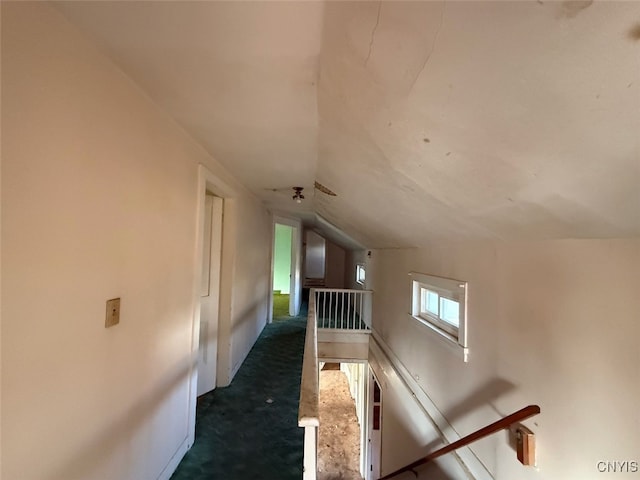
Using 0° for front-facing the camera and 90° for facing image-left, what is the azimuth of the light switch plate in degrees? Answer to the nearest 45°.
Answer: approximately 315°

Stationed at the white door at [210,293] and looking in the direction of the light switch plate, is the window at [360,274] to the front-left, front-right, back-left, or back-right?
back-left

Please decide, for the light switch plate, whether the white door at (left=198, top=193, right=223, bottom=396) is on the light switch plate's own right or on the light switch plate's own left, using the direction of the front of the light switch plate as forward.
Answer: on the light switch plate's own left

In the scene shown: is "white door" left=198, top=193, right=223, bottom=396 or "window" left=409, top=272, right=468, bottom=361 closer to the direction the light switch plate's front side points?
the window

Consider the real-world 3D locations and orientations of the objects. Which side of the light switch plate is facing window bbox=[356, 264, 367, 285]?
left

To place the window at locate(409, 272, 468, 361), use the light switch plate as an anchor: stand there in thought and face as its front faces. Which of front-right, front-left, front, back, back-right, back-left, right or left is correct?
front-left
